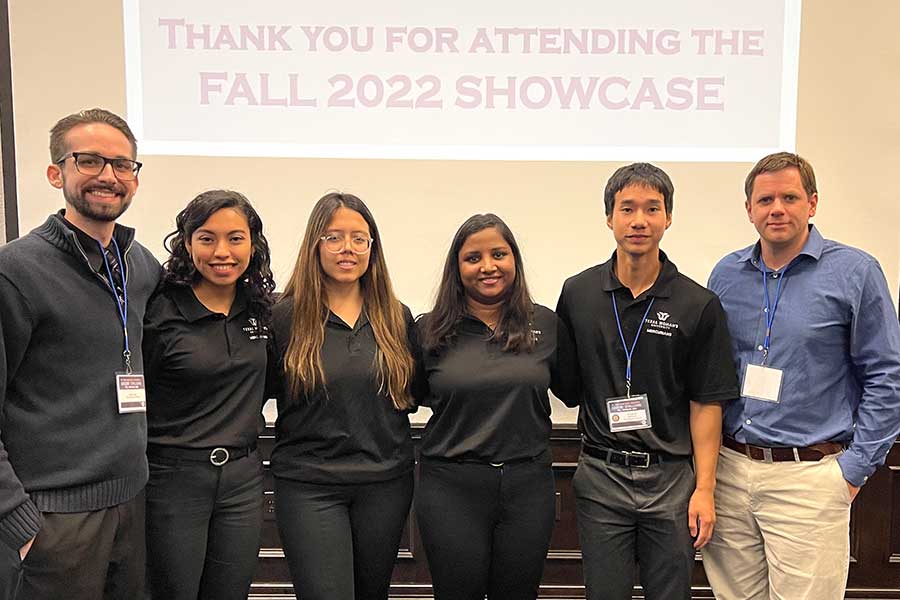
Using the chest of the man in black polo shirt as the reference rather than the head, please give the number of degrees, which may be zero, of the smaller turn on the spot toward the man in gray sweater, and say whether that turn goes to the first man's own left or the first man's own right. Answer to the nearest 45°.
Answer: approximately 45° to the first man's own right

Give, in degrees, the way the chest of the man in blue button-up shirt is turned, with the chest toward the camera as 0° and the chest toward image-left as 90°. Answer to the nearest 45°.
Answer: approximately 45°

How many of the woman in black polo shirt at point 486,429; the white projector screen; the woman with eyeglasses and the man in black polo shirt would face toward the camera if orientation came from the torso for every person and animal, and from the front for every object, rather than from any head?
4

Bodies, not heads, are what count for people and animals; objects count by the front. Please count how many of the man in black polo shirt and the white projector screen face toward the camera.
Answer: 2

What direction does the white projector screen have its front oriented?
toward the camera

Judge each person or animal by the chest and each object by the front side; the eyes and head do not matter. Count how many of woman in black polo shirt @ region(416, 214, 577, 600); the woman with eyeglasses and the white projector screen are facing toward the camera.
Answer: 3

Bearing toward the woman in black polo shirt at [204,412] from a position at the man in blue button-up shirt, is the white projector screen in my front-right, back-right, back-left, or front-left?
front-right

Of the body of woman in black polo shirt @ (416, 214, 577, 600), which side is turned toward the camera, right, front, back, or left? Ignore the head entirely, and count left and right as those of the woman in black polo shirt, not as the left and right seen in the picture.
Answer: front

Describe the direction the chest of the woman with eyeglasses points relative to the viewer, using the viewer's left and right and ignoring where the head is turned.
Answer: facing the viewer

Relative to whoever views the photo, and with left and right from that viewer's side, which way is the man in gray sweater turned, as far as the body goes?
facing the viewer and to the right of the viewer
